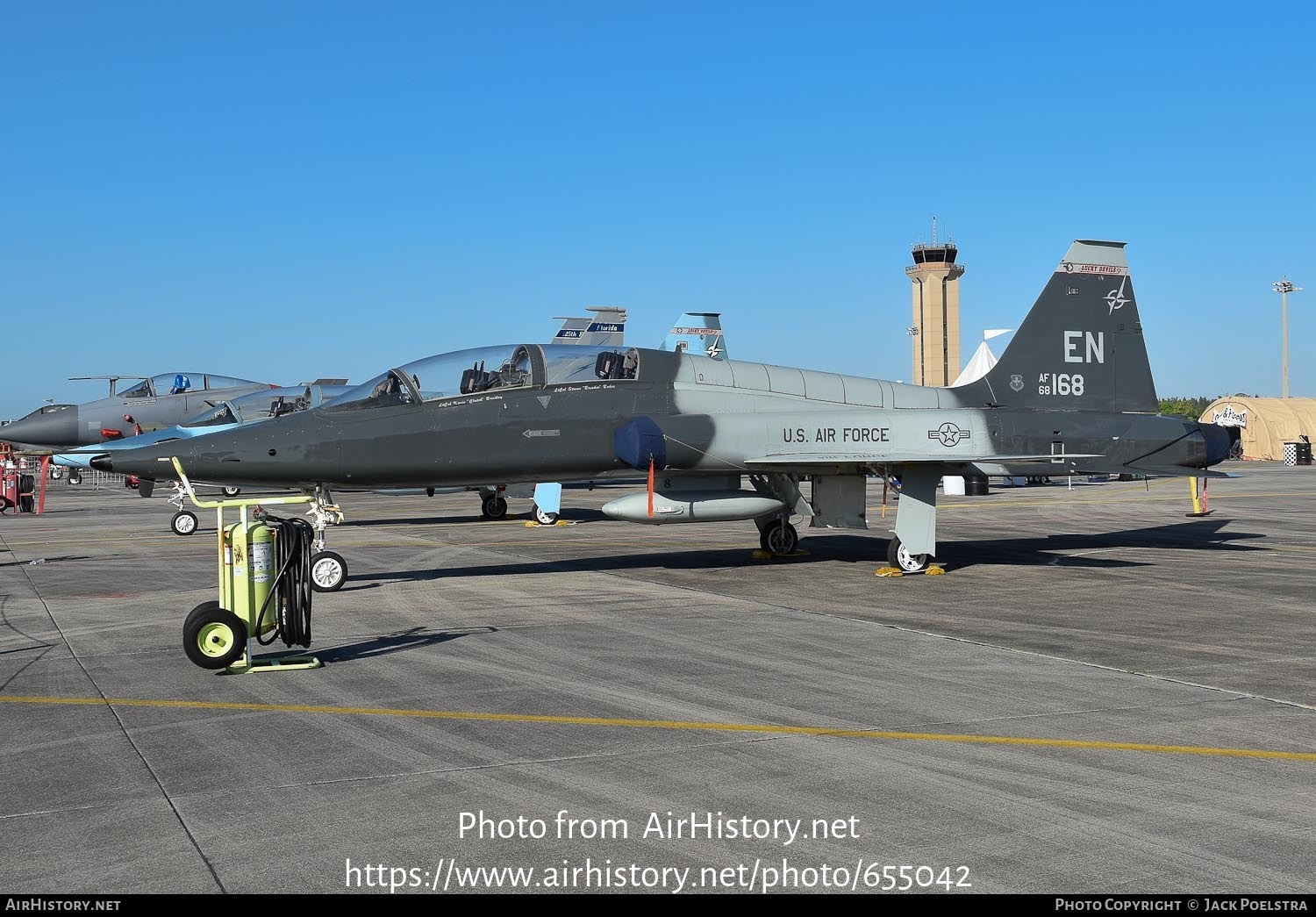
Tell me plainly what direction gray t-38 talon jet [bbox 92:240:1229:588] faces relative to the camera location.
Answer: facing to the left of the viewer
